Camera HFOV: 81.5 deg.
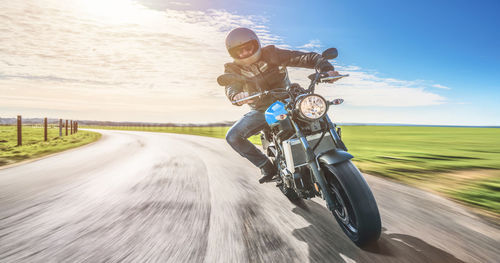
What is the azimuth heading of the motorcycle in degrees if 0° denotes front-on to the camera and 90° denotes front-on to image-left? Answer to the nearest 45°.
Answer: approximately 315°
